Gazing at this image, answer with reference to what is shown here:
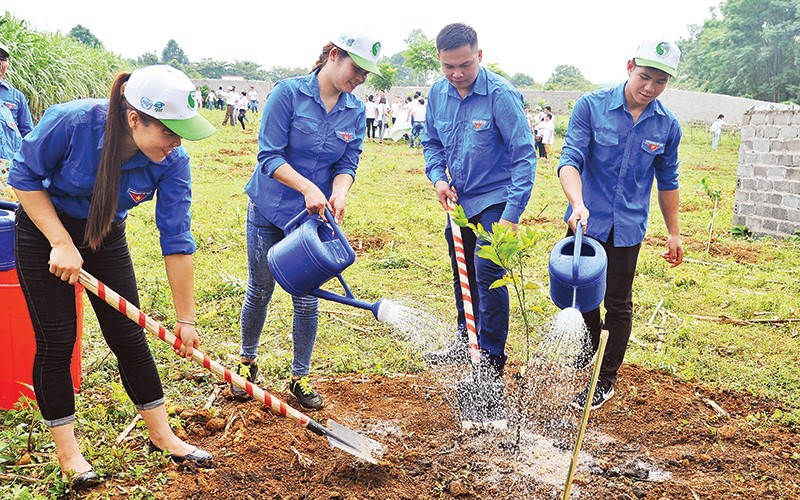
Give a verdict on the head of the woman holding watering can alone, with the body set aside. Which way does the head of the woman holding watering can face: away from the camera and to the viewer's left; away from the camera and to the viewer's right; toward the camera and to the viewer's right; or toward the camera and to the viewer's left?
toward the camera and to the viewer's right

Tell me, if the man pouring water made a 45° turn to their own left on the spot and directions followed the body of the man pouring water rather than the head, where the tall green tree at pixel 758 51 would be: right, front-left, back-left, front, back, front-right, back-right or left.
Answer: back-left

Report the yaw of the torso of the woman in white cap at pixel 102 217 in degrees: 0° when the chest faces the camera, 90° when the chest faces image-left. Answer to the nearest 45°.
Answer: approximately 315°

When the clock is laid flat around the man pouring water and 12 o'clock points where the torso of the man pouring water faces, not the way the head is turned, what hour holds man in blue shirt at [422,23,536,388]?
The man in blue shirt is roughly at 3 o'clock from the man pouring water.

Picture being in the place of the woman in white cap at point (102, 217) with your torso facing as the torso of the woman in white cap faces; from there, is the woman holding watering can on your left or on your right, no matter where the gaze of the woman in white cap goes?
on your left

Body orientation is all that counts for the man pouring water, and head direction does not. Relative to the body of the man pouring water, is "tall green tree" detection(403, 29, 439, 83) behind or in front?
behind

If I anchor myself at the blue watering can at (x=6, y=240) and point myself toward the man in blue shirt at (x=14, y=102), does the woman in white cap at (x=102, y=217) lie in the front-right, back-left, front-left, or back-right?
back-right

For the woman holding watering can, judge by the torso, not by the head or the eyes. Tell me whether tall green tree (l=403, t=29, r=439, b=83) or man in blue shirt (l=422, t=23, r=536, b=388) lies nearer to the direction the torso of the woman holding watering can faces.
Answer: the man in blue shirt

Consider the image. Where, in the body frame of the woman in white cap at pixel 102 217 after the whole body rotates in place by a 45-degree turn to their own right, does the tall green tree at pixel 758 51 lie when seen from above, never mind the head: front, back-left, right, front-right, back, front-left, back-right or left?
back-left
